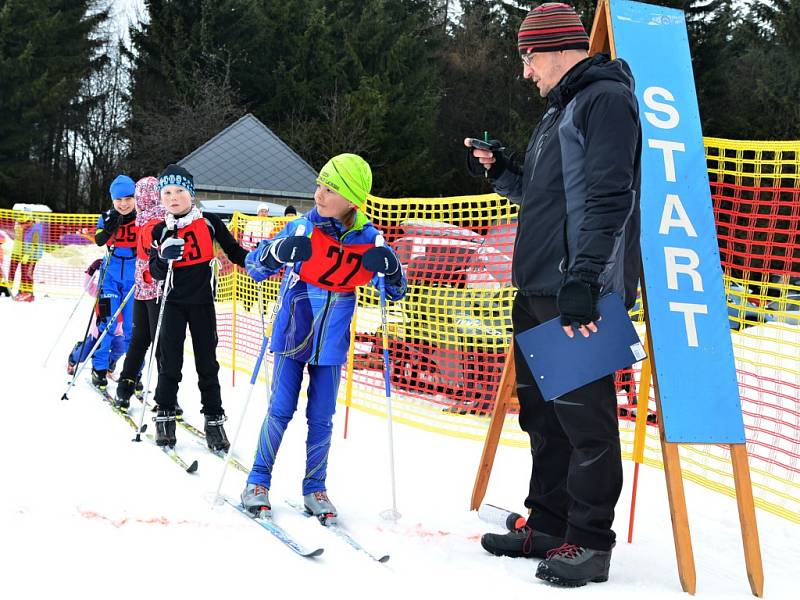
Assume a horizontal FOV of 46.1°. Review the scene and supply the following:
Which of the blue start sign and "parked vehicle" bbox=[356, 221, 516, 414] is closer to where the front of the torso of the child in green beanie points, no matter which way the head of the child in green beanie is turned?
the blue start sign

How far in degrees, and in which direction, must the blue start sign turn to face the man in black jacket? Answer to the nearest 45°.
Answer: approximately 45° to its right

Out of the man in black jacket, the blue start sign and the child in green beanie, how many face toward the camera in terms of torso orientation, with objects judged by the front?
2

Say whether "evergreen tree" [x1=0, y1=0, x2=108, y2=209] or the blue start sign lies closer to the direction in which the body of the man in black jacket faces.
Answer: the evergreen tree

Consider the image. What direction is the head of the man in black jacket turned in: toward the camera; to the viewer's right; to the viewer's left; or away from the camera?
to the viewer's left

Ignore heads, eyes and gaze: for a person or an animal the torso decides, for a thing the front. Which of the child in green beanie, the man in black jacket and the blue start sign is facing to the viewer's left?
the man in black jacket

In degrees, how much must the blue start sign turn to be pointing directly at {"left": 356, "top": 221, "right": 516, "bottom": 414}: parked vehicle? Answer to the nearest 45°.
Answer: approximately 135° to its right

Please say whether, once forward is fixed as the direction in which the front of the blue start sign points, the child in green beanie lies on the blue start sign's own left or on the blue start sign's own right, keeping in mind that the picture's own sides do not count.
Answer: on the blue start sign's own right

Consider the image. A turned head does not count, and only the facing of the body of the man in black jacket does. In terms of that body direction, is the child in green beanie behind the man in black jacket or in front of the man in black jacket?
in front

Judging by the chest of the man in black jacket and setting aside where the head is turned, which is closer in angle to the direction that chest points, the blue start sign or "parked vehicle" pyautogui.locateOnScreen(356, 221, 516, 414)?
the parked vehicle

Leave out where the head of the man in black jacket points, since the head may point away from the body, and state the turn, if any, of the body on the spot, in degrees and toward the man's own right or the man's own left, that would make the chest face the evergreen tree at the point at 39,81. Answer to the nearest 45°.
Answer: approximately 45° to the man's own right

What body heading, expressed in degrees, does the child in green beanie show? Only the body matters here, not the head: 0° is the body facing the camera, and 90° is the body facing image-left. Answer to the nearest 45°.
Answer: approximately 0°

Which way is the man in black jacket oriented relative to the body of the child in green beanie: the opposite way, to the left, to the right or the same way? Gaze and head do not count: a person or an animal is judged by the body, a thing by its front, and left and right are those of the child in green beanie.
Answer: to the right

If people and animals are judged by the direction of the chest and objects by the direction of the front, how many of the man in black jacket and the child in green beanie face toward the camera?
1

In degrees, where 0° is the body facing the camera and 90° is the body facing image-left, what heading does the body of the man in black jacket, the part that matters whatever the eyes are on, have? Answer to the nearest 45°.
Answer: approximately 90°
